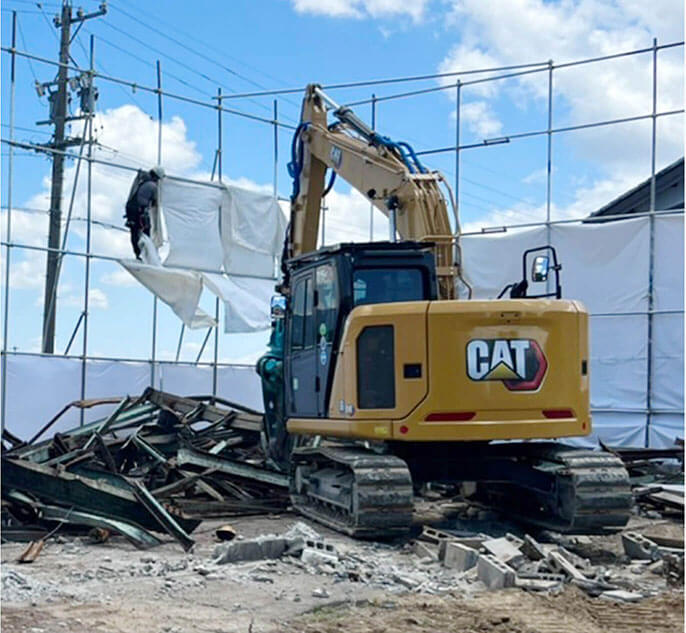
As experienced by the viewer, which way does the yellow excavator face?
facing away from the viewer and to the left of the viewer

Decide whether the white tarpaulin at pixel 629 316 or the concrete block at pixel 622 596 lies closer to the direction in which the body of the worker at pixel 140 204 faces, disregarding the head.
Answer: the white tarpaulin

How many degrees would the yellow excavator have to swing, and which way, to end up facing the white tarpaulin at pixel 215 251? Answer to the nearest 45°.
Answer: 0° — it already faces it

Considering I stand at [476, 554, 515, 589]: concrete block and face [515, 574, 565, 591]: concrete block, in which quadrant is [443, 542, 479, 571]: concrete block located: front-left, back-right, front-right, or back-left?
back-left

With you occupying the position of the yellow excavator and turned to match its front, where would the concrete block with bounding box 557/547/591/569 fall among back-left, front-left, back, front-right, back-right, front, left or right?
back

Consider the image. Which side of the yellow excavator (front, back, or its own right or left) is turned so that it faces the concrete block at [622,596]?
back

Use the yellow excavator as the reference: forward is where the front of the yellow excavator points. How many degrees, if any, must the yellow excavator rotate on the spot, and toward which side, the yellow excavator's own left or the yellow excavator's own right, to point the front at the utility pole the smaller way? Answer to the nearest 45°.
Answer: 0° — it already faces it

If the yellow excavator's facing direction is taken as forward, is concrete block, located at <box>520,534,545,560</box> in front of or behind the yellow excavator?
behind

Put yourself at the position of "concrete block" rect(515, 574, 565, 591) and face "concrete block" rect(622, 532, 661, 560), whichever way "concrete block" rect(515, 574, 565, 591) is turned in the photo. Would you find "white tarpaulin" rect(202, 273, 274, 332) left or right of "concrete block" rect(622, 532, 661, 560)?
left

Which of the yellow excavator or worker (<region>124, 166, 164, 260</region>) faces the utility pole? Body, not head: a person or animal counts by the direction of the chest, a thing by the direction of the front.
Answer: the yellow excavator
